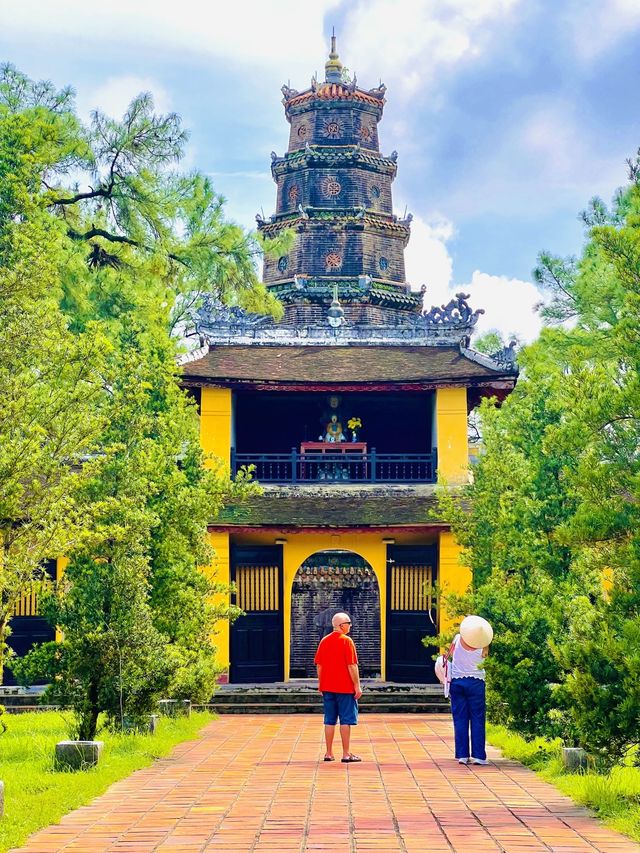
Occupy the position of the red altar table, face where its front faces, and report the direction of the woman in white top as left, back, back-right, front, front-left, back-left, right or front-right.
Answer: front

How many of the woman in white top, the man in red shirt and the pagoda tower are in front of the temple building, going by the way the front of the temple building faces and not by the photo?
2

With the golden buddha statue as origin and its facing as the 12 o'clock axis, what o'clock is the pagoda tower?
The pagoda tower is roughly at 6 o'clock from the golden buddha statue.

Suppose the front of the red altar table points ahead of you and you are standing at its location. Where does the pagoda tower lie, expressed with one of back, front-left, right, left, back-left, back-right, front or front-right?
back

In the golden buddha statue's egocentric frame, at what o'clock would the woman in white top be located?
The woman in white top is roughly at 12 o'clock from the golden buddha statue.

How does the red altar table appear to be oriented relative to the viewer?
toward the camera

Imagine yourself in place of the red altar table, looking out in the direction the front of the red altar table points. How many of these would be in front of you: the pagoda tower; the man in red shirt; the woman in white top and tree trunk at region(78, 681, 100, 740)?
3

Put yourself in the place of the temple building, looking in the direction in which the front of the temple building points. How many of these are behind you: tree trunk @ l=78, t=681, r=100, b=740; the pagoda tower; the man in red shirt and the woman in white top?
1

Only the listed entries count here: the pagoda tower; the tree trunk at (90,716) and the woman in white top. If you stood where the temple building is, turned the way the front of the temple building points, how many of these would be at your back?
1

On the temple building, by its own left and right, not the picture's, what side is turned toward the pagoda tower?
back

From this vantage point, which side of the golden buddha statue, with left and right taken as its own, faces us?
front

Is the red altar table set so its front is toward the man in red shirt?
yes

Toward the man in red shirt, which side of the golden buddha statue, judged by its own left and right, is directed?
front

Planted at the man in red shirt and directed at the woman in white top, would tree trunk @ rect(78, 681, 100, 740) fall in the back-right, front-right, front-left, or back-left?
back-left

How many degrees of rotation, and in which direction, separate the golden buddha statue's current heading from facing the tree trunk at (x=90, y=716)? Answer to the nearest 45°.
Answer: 0° — it already faces it

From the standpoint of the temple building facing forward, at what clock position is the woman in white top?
The woman in white top is roughly at 12 o'clock from the temple building.

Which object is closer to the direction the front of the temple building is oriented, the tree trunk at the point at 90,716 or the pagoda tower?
the tree trunk

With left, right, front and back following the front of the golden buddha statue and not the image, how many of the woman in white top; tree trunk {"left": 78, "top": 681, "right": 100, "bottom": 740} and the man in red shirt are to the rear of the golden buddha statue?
0
